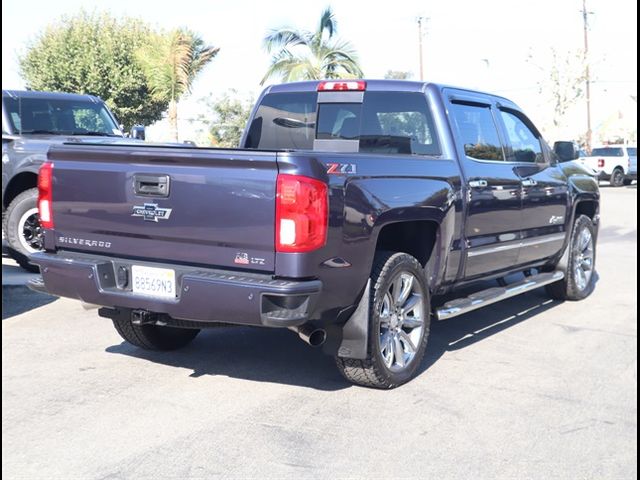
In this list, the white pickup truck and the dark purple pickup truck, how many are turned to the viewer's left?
0

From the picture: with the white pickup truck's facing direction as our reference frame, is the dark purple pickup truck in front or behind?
behind

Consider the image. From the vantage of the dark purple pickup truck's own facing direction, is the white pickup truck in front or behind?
in front

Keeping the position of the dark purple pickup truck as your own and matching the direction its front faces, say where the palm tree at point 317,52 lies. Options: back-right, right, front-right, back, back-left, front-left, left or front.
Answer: front-left

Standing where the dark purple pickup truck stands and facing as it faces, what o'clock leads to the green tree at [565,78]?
The green tree is roughly at 11 o'clock from the dark purple pickup truck.

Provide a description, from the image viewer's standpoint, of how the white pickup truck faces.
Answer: facing away from the viewer and to the right of the viewer

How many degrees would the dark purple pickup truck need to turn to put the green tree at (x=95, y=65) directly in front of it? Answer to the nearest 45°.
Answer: approximately 45° to its left

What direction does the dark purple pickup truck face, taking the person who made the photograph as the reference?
facing away from the viewer and to the right of the viewer
